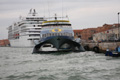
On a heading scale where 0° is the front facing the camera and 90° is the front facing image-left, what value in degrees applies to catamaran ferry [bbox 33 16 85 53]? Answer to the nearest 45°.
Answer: approximately 0°
